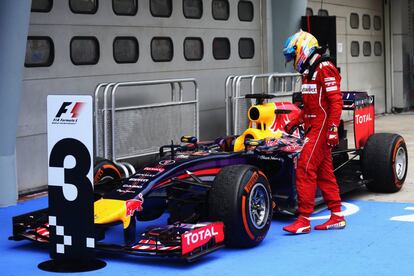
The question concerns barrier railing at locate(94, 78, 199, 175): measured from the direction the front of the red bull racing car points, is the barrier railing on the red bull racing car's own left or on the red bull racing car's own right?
on the red bull racing car's own right

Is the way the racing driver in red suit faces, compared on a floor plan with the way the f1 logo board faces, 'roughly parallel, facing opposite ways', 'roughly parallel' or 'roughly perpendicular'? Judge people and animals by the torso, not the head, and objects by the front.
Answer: roughly perpendicular

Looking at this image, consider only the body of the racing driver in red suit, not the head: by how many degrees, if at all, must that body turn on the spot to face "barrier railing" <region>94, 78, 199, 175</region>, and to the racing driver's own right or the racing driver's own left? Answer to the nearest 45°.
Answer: approximately 45° to the racing driver's own right

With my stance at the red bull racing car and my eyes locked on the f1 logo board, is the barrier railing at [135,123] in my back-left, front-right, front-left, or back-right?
back-right

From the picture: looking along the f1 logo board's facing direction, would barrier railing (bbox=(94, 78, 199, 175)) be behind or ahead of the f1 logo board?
behind

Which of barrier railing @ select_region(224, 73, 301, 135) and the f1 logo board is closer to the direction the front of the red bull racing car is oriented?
the f1 logo board

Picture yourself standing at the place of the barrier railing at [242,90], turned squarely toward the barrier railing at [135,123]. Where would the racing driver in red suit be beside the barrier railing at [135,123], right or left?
left

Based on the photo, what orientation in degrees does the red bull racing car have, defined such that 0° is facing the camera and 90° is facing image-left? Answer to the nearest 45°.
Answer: approximately 45°

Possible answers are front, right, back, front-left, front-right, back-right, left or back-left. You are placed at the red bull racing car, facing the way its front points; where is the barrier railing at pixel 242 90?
back-right

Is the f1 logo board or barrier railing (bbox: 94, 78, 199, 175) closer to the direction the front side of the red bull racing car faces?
the f1 logo board

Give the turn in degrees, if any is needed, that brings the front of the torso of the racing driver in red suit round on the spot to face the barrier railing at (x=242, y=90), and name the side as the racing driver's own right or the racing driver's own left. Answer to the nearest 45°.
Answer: approximately 90° to the racing driver's own right

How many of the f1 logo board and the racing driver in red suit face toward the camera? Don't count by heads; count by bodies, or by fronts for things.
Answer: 1

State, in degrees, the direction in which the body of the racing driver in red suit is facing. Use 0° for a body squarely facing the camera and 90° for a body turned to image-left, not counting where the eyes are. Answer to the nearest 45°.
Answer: approximately 90°

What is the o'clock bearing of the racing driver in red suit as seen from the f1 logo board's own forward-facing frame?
The racing driver in red suit is roughly at 8 o'clock from the f1 logo board.

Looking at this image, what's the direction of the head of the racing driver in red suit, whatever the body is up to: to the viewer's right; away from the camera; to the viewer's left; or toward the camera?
to the viewer's left
